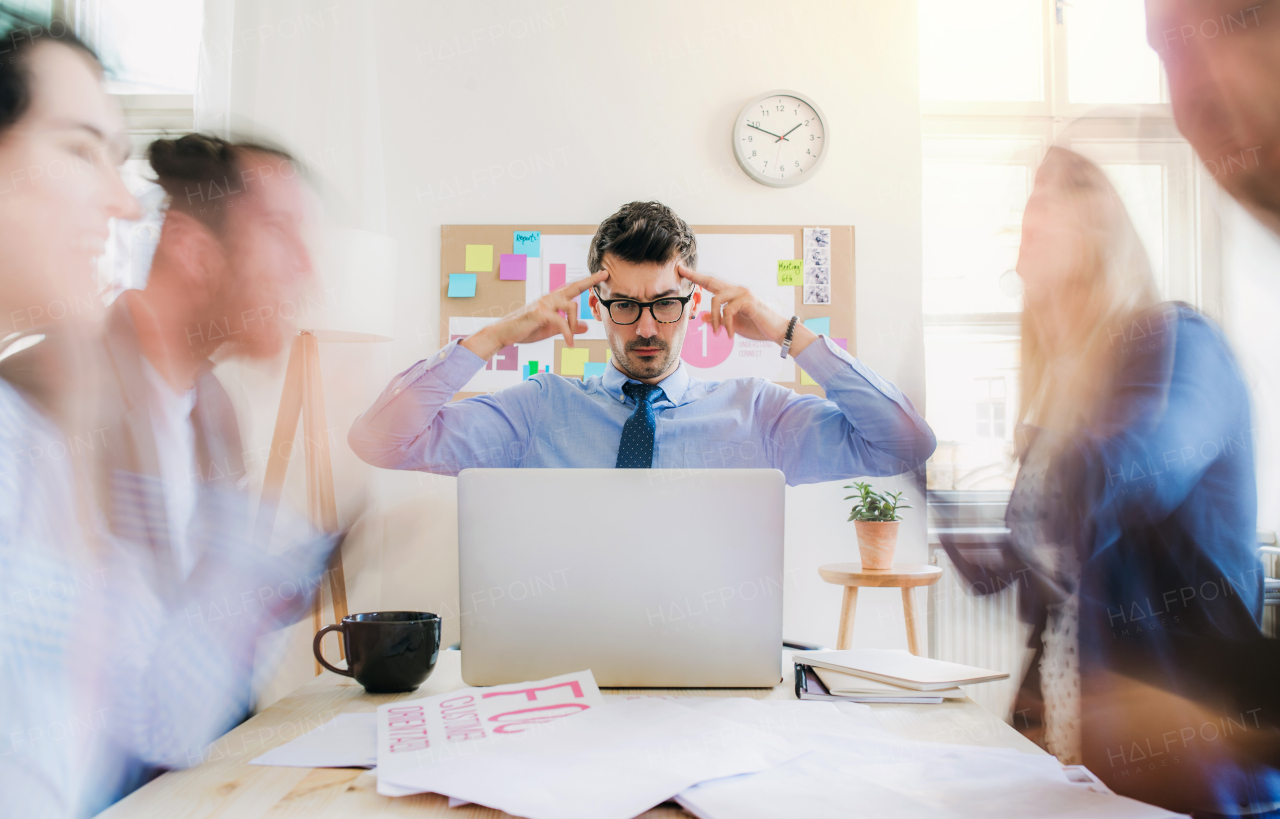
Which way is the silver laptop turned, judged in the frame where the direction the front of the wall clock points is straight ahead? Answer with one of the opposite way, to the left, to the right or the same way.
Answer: the opposite way

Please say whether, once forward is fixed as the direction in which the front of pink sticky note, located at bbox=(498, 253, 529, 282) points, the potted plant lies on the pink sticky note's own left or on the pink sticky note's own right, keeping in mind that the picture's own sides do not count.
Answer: on the pink sticky note's own left

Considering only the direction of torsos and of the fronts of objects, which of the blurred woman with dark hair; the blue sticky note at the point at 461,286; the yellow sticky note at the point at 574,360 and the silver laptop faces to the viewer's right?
the blurred woman with dark hair

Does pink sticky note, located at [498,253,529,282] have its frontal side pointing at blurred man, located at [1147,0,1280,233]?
yes

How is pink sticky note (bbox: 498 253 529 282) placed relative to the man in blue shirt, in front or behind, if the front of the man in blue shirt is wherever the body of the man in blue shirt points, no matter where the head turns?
behind

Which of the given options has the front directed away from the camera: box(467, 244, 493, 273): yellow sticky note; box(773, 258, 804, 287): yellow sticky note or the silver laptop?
the silver laptop

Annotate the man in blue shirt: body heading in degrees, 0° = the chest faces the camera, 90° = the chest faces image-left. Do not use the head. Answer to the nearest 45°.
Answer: approximately 0°

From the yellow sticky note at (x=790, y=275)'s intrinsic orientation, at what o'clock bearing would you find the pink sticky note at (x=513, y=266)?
The pink sticky note is roughly at 3 o'clock from the yellow sticky note.

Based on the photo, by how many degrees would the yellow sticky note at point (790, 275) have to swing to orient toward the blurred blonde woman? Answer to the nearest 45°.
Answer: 0° — it already faces them

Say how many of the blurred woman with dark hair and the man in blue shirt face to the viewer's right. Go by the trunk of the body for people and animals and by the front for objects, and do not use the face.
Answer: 1

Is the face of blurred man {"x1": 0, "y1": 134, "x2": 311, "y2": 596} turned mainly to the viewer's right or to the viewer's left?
to the viewer's right
